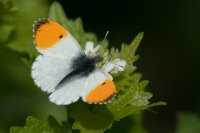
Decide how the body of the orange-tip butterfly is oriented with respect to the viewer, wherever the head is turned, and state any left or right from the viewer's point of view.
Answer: facing away from the viewer and to the right of the viewer

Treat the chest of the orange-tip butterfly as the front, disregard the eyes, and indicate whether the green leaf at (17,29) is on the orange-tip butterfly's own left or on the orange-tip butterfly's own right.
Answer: on the orange-tip butterfly's own left
